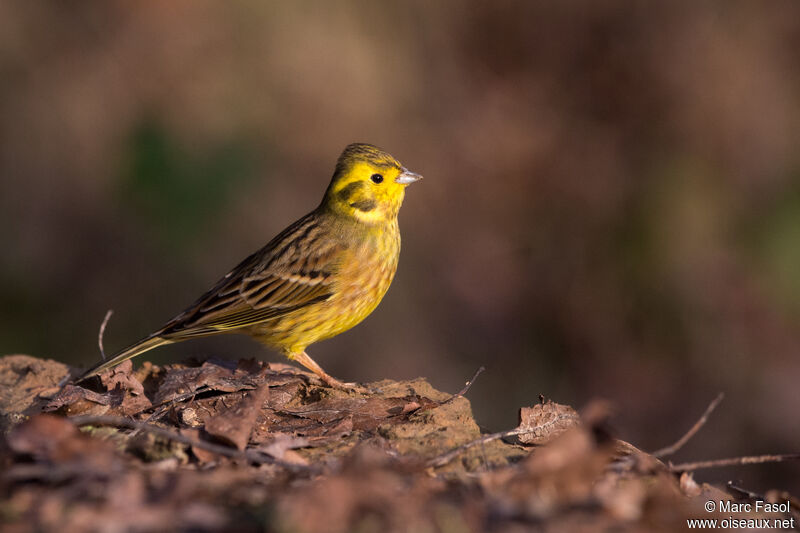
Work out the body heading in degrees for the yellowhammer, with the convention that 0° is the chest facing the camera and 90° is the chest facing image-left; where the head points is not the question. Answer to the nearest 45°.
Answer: approximately 270°

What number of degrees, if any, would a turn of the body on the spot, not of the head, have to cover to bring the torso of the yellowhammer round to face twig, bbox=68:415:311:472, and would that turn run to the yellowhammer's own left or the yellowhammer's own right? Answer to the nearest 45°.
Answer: approximately 90° to the yellowhammer's own right

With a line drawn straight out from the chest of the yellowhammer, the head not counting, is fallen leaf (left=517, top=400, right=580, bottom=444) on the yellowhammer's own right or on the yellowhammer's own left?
on the yellowhammer's own right

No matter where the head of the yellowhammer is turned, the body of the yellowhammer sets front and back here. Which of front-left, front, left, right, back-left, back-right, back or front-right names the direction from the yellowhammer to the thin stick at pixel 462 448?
right

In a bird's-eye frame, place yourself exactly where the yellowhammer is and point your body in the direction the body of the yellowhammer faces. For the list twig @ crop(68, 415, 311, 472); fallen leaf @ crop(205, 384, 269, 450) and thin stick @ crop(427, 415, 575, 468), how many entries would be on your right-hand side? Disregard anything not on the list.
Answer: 3

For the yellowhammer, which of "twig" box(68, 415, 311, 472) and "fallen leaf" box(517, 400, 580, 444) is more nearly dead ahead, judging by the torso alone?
the fallen leaf

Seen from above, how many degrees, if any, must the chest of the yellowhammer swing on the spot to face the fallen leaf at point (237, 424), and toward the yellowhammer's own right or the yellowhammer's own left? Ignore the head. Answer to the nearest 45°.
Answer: approximately 90° to the yellowhammer's own right

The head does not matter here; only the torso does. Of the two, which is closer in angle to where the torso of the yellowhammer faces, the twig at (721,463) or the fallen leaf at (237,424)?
the twig
